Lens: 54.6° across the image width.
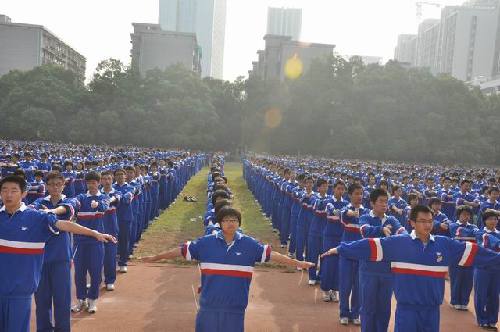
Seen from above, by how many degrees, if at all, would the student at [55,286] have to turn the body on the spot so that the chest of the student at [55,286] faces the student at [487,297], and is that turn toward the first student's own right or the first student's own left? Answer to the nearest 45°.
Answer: approximately 90° to the first student's own left

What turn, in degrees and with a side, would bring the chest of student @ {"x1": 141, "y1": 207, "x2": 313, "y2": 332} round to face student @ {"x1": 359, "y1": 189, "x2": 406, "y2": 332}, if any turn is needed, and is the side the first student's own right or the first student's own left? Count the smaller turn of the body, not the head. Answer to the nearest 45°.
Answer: approximately 135° to the first student's own left

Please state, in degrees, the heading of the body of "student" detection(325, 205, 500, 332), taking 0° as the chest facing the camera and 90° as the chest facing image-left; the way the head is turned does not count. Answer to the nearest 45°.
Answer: approximately 0°

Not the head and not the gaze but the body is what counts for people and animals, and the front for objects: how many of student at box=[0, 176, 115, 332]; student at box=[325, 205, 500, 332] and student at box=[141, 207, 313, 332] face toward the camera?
3

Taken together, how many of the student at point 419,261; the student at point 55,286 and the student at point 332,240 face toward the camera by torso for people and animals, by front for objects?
3

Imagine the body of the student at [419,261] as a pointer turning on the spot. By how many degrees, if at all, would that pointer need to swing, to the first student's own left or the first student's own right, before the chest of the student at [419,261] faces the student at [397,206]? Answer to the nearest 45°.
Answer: approximately 180°

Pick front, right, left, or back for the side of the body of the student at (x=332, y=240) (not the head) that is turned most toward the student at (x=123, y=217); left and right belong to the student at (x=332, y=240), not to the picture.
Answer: right

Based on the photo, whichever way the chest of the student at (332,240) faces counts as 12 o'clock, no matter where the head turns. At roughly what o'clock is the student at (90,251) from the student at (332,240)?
the student at (90,251) is roughly at 2 o'clock from the student at (332,240).

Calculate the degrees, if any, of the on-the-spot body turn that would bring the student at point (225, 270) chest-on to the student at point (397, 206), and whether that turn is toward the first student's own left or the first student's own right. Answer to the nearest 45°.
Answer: approximately 135° to the first student's own left
